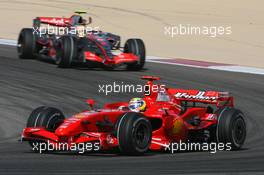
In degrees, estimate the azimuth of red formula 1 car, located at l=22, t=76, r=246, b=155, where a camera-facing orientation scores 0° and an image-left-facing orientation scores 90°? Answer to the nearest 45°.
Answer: approximately 45°
